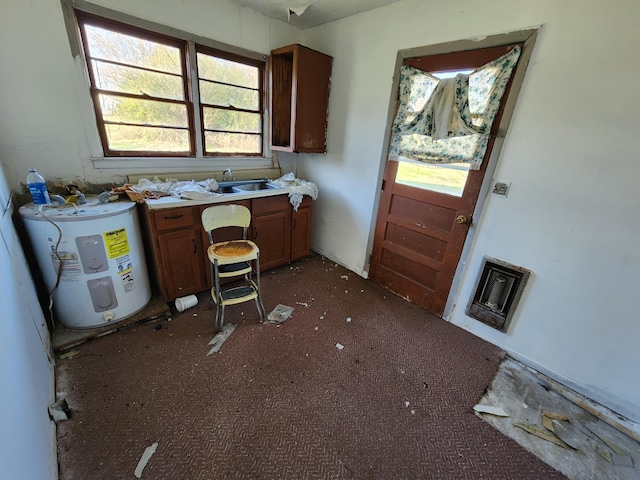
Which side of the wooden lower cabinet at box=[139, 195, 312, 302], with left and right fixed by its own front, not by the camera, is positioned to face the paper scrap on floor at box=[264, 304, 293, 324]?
front

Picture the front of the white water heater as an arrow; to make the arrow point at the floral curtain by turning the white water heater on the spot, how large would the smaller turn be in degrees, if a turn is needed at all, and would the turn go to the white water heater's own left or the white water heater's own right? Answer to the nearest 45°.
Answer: approximately 45° to the white water heater's own left

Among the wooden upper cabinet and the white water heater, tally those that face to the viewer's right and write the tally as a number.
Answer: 0

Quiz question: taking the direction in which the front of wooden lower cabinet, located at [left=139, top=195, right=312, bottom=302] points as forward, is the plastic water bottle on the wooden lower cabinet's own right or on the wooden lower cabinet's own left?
on the wooden lower cabinet's own right

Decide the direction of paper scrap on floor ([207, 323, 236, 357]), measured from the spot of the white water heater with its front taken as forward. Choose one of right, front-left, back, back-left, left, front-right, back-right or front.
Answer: front-left

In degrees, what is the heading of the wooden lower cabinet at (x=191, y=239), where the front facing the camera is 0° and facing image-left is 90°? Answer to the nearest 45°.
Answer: approximately 315°

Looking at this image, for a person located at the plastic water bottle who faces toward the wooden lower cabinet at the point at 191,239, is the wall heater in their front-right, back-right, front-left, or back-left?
front-right

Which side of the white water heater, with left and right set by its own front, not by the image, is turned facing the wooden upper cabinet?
left

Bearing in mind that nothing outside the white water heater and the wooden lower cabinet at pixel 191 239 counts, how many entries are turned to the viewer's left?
0

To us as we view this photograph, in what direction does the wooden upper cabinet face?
facing the viewer and to the left of the viewer

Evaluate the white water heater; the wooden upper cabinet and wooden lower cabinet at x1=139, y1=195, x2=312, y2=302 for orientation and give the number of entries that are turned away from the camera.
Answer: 0

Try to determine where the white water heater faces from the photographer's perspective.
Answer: facing the viewer

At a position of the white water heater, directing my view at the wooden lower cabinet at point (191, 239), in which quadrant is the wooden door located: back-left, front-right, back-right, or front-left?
front-right

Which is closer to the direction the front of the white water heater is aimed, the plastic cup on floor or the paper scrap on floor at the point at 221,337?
the paper scrap on floor
